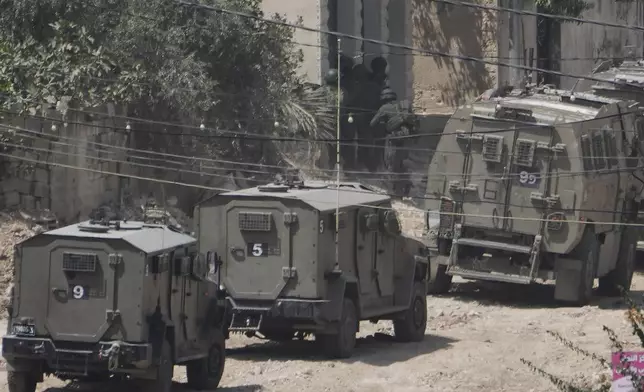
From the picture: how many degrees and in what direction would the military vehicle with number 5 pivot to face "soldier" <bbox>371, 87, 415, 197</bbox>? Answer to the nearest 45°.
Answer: approximately 45° to its left

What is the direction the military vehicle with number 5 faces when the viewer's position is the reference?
facing away from the viewer and to the right of the viewer

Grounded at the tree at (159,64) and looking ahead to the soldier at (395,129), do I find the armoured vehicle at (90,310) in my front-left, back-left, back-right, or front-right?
back-right

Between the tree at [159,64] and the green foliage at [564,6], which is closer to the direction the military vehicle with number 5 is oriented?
the green foliage

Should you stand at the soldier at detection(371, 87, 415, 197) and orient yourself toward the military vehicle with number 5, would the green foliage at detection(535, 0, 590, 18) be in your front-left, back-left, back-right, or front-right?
back-left

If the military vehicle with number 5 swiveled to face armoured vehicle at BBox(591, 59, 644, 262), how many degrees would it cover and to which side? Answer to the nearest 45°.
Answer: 0° — it already faces it
